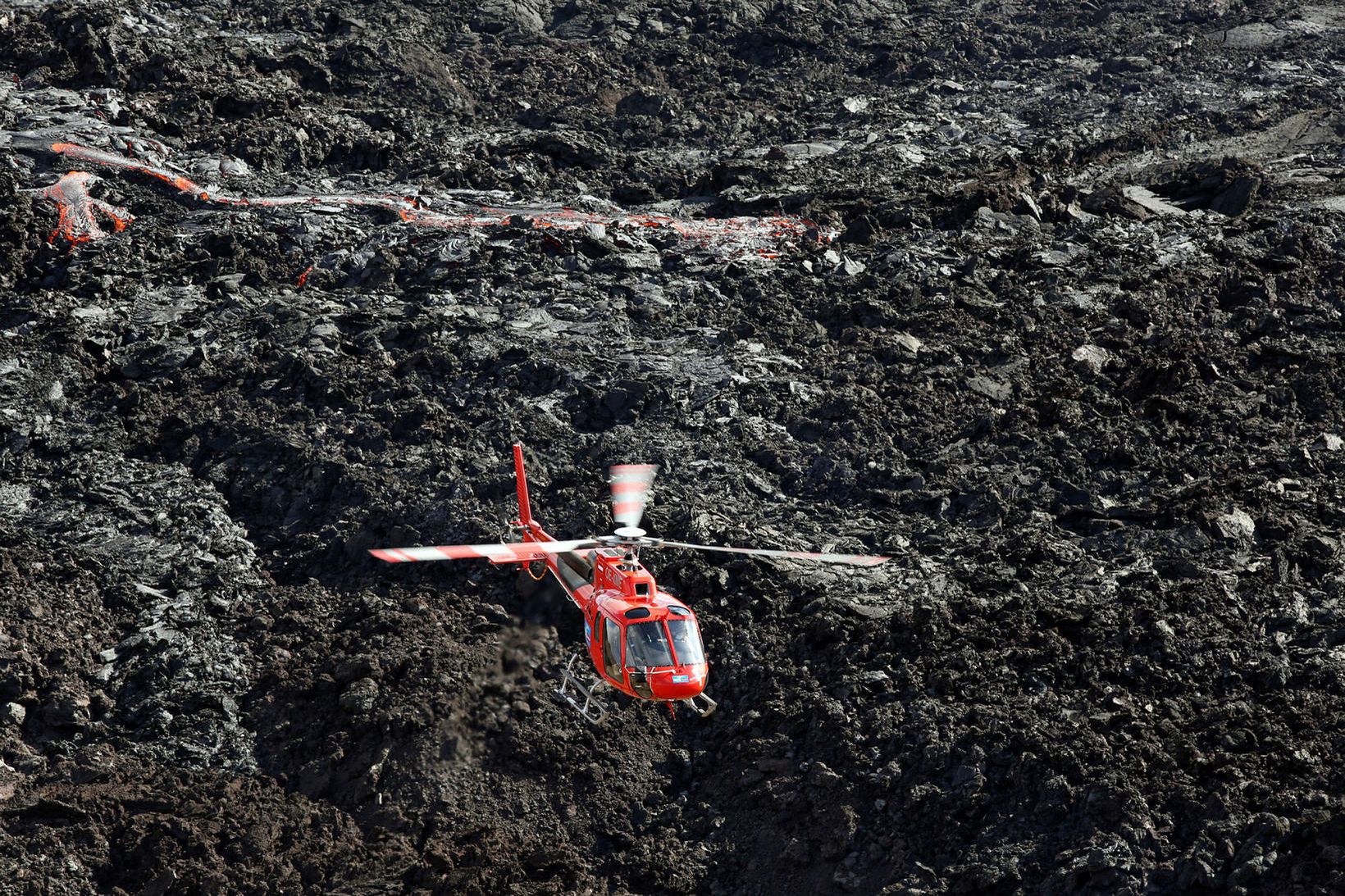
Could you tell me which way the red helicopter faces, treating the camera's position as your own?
facing the viewer and to the right of the viewer
